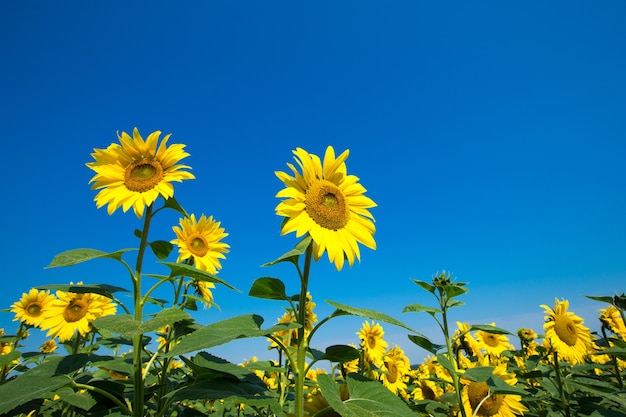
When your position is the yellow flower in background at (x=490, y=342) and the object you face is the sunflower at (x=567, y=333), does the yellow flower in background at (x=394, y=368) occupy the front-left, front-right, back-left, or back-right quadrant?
back-right

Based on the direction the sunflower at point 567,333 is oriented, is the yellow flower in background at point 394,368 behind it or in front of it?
behind

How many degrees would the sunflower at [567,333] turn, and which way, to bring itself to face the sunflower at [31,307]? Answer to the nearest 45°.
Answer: approximately 90° to its right

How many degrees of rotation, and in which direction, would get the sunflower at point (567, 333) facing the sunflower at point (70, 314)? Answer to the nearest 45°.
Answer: approximately 90° to its right

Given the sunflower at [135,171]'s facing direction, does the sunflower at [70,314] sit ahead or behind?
behind

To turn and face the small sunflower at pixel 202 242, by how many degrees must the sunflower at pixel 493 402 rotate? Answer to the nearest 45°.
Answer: approximately 90° to its right

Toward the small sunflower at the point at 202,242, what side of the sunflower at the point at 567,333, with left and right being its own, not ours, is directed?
right

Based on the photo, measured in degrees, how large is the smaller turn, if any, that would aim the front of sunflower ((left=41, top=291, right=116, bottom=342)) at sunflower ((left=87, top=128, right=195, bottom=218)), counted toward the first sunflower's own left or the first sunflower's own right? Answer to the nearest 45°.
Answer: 0° — it already faces it

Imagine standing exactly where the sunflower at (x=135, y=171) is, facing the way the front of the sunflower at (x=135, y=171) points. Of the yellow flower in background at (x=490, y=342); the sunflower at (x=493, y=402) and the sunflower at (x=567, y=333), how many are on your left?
3
